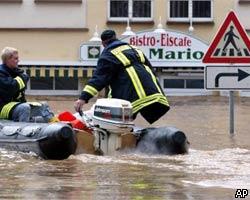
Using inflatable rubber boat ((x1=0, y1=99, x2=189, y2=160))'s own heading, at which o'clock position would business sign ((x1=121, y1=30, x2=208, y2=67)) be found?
The business sign is roughly at 2 o'clock from the inflatable rubber boat.

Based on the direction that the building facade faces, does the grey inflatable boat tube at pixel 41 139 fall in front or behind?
in front

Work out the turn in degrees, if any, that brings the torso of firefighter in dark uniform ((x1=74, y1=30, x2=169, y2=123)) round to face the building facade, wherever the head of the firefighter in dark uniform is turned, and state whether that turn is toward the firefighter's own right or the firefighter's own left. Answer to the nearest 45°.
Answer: approximately 45° to the firefighter's own right

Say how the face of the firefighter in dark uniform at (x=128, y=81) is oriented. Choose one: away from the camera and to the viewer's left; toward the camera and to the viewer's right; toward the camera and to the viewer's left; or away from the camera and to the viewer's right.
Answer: away from the camera and to the viewer's left

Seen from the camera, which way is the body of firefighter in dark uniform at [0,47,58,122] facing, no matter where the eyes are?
to the viewer's right

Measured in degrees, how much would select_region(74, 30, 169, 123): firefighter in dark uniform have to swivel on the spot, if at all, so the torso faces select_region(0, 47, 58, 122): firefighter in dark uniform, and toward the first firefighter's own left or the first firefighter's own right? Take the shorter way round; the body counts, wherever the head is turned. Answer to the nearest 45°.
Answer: approximately 45° to the first firefighter's own left

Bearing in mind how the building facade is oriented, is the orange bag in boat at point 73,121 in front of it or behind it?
in front

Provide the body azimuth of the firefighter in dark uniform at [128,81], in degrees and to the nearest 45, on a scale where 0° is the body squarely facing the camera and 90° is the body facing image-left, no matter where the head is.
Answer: approximately 135°

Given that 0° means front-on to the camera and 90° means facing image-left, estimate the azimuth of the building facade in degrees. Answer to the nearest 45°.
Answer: approximately 0°
